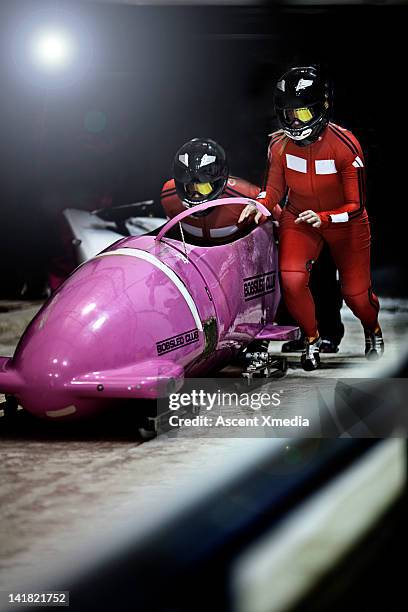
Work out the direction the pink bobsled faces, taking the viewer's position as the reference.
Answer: facing the viewer and to the left of the viewer

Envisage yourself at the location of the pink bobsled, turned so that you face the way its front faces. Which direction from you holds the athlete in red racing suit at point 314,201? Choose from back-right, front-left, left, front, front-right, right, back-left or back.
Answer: back
